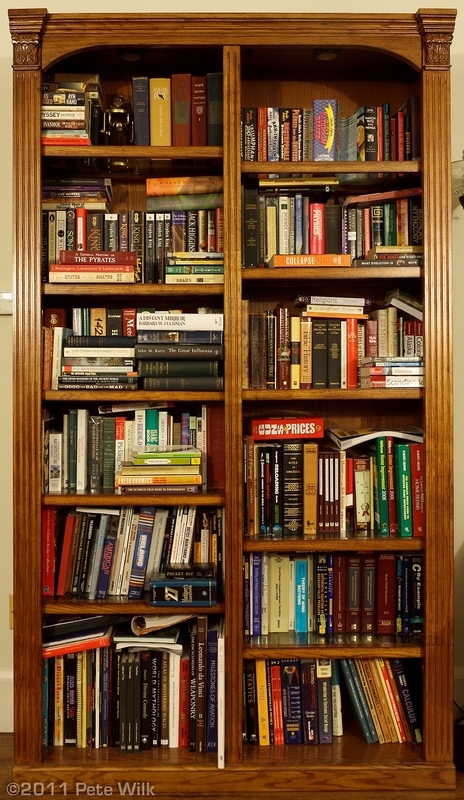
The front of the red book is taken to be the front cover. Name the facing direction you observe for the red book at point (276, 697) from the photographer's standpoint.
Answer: facing to the right of the viewer

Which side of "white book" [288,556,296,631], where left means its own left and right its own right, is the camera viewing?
right

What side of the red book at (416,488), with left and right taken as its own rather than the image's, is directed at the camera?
right

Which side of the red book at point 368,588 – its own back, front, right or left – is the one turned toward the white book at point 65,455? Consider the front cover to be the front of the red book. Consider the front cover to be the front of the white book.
back

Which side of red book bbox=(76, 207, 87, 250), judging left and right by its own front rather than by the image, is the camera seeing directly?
right

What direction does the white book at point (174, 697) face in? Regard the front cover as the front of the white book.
to the viewer's right

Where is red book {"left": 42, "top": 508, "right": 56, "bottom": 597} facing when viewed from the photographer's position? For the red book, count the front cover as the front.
facing to the right of the viewer
